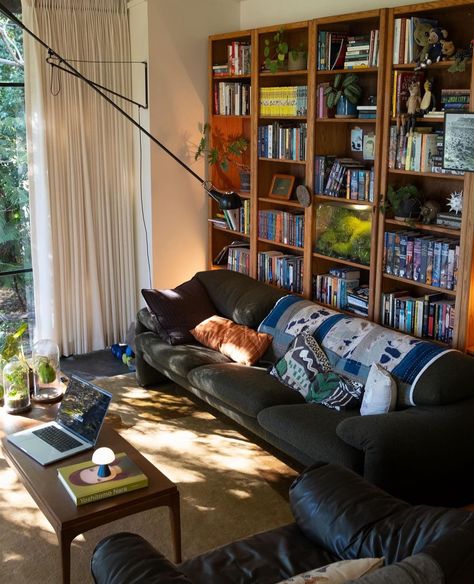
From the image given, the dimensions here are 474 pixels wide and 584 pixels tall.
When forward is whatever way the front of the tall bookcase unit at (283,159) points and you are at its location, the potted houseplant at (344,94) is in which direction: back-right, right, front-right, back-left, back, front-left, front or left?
left

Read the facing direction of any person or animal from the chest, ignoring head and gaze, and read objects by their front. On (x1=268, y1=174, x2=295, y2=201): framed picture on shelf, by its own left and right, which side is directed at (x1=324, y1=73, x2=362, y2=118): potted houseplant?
left

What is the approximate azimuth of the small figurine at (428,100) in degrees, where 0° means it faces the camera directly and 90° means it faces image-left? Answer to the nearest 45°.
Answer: approximately 45°

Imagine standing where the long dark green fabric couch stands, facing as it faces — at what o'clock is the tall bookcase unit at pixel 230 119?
The tall bookcase unit is roughly at 4 o'clock from the long dark green fabric couch.

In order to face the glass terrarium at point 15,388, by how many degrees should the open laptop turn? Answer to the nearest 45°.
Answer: approximately 90° to its right

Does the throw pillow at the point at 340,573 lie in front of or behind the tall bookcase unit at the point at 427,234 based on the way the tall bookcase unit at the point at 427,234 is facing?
in front

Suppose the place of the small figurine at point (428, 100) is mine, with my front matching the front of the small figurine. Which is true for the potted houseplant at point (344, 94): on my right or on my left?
on my right

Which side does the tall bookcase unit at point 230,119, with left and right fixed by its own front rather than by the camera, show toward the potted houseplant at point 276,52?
left

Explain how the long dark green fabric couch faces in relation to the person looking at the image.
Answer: facing the viewer and to the left of the viewer

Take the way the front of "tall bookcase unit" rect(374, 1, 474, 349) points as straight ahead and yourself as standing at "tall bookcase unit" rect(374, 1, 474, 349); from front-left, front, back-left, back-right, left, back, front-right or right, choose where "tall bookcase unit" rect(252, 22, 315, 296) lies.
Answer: right

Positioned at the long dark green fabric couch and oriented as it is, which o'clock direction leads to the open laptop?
The open laptop is roughly at 1 o'clock from the long dark green fabric couch.
